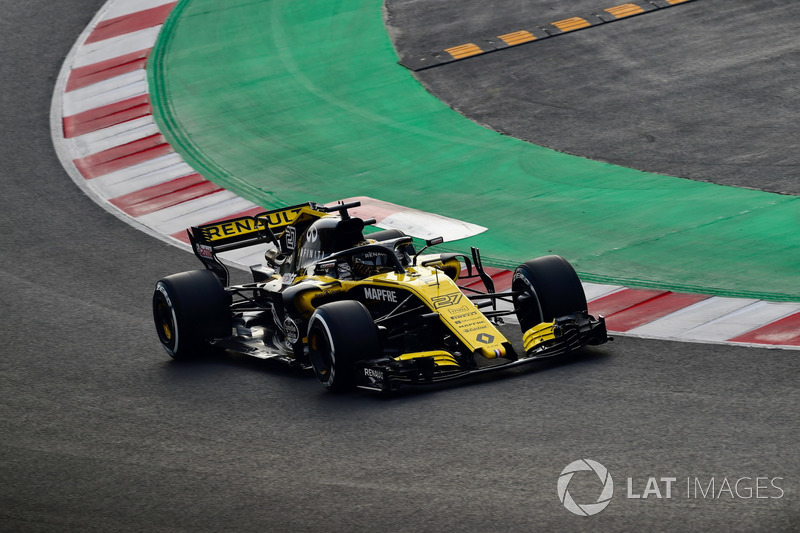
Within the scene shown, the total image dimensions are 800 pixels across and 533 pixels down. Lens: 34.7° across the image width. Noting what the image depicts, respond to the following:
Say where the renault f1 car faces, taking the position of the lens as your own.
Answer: facing the viewer and to the right of the viewer
